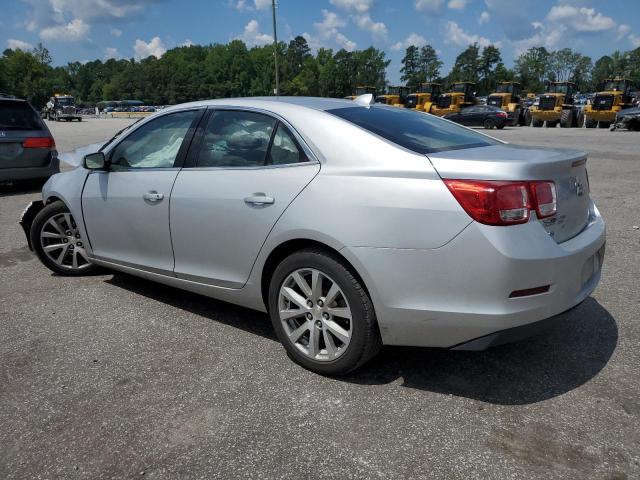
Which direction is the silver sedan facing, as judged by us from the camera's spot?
facing away from the viewer and to the left of the viewer

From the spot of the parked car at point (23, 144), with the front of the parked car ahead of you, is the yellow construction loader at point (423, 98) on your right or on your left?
on your right

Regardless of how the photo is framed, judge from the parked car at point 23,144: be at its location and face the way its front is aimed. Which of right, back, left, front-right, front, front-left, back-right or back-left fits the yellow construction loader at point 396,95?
front-right

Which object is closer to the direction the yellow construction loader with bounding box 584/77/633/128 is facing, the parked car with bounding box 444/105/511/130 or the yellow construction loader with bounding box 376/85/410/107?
the parked car

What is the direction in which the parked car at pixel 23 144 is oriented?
away from the camera

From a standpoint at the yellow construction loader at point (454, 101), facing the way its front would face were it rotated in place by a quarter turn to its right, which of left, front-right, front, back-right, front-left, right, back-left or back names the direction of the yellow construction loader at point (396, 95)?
front

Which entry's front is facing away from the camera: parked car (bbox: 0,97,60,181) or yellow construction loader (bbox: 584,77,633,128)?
the parked car

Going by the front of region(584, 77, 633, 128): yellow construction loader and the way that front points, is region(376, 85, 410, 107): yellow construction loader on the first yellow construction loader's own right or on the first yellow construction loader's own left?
on the first yellow construction loader's own right
